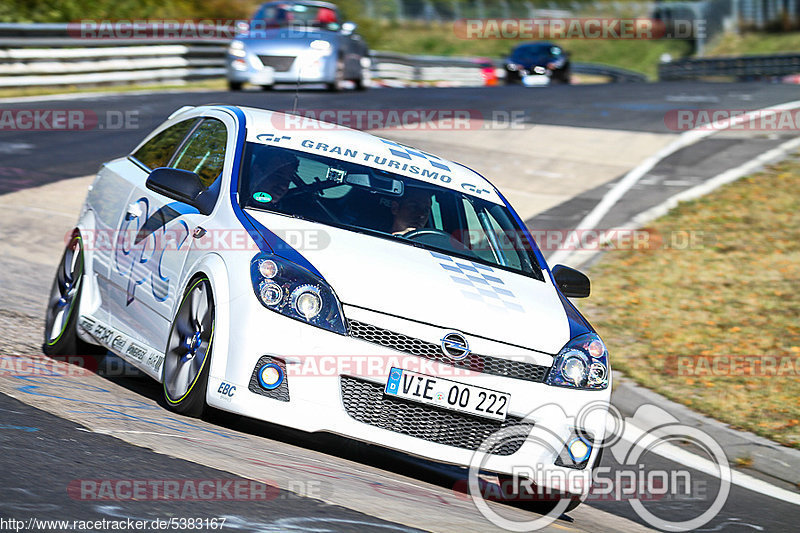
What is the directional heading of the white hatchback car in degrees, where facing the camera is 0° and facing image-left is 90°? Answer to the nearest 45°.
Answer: approximately 315°

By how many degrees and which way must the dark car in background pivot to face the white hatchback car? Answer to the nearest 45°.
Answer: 0° — it already faces it

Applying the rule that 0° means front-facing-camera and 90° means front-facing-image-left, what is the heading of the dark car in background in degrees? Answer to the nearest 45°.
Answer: approximately 0°

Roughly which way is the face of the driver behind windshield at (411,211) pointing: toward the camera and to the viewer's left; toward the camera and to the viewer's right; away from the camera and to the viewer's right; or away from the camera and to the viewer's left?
toward the camera and to the viewer's right

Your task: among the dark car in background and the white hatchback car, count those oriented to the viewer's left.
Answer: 0

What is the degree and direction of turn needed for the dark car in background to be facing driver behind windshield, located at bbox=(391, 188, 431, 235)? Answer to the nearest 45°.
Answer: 0° — it already faces them

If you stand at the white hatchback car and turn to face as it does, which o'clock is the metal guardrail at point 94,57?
The metal guardrail is roughly at 7 o'clock from the white hatchback car.

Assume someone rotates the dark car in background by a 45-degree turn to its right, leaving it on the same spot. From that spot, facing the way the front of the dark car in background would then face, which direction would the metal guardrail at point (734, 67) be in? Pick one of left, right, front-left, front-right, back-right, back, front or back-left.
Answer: back
